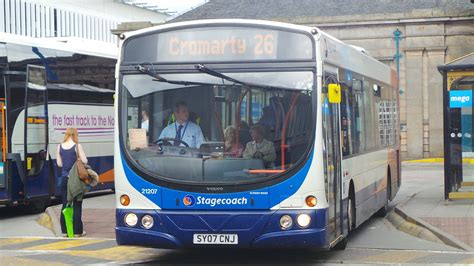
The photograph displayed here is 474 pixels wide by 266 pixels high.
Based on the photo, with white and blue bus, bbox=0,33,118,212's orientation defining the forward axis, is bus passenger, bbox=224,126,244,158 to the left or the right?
on its left

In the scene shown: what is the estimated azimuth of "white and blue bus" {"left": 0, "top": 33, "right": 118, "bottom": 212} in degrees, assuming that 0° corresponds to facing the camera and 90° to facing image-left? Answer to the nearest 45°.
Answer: approximately 45°

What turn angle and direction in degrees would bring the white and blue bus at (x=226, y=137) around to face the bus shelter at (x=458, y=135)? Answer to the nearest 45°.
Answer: approximately 135° to its left

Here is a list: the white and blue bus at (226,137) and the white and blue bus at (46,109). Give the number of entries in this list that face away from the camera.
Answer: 0

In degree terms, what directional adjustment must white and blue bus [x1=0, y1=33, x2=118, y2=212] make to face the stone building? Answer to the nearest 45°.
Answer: approximately 180°

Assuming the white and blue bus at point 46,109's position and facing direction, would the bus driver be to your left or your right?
on your left
